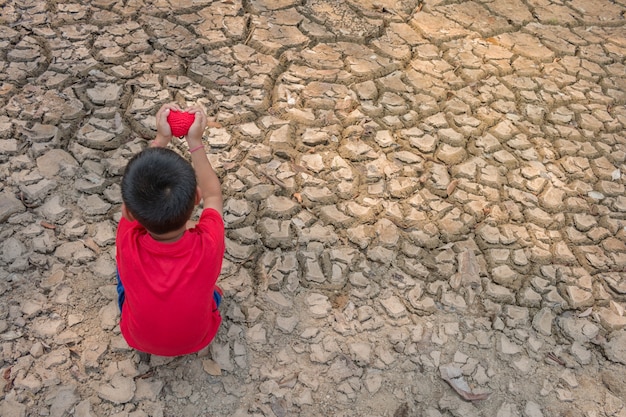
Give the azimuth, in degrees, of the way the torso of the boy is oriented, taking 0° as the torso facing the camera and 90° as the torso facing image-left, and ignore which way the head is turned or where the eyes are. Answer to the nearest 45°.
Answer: approximately 180°

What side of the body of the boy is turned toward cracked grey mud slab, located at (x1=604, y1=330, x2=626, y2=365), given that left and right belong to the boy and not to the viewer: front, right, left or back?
right

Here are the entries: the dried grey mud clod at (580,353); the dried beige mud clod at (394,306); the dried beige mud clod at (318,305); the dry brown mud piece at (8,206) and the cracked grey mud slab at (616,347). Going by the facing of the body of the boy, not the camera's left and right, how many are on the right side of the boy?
4

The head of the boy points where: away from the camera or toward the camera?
away from the camera

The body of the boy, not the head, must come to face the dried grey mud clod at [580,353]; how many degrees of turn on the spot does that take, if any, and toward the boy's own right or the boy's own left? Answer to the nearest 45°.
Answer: approximately 90° to the boy's own right

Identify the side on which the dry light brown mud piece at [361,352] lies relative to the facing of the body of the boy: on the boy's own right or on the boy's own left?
on the boy's own right

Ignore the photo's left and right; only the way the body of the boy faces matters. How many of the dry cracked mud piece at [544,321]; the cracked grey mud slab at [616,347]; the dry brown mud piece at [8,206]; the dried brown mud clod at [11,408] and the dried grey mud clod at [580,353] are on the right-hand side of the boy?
3

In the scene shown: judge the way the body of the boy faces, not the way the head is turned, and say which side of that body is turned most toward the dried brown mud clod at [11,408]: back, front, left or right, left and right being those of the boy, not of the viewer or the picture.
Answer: left

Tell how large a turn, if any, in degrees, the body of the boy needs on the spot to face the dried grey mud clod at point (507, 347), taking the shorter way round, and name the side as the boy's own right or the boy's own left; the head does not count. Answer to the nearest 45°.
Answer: approximately 90° to the boy's own right

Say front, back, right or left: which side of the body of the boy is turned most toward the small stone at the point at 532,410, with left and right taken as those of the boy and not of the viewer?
right

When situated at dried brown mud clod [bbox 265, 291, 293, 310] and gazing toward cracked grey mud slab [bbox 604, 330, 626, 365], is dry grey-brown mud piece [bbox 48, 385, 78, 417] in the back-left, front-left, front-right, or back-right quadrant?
back-right
